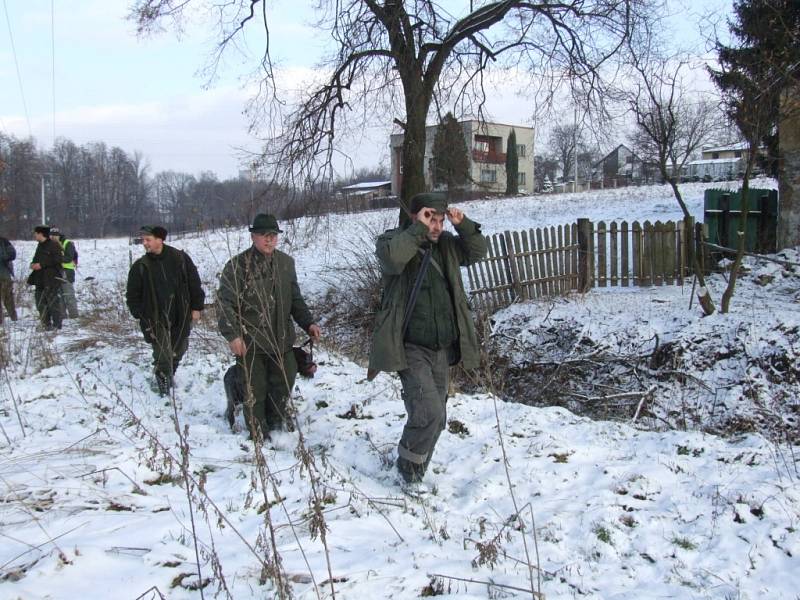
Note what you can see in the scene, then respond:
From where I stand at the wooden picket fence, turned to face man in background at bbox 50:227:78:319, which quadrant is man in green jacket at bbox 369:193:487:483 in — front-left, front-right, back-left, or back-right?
front-left

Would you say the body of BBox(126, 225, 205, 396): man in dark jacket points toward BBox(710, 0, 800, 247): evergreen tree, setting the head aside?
no

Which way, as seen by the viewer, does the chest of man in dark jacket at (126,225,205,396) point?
toward the camera

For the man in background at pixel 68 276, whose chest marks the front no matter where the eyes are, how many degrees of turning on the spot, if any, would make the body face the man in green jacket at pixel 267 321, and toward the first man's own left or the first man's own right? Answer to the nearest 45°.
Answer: approximately 90° to the first man's own left

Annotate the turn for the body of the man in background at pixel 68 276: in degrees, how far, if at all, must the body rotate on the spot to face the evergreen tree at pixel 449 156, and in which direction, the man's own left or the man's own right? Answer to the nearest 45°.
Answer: approximately 180°

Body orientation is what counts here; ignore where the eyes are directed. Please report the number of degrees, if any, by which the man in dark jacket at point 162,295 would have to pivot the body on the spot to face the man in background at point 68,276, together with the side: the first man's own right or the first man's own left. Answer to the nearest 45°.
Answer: approximately 180°

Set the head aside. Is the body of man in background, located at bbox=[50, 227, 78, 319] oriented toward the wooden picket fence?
no

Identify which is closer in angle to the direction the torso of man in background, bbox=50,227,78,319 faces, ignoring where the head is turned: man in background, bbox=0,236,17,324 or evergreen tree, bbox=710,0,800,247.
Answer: the man in background

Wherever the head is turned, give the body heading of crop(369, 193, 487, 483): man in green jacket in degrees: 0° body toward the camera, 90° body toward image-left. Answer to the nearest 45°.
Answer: approximately 315°

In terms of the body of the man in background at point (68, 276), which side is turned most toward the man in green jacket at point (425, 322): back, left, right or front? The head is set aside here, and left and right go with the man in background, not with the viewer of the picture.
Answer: left

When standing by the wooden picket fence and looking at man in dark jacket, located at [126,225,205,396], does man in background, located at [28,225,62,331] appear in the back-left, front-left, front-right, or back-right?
front-right

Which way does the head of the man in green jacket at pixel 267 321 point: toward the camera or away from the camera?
toward the camera
